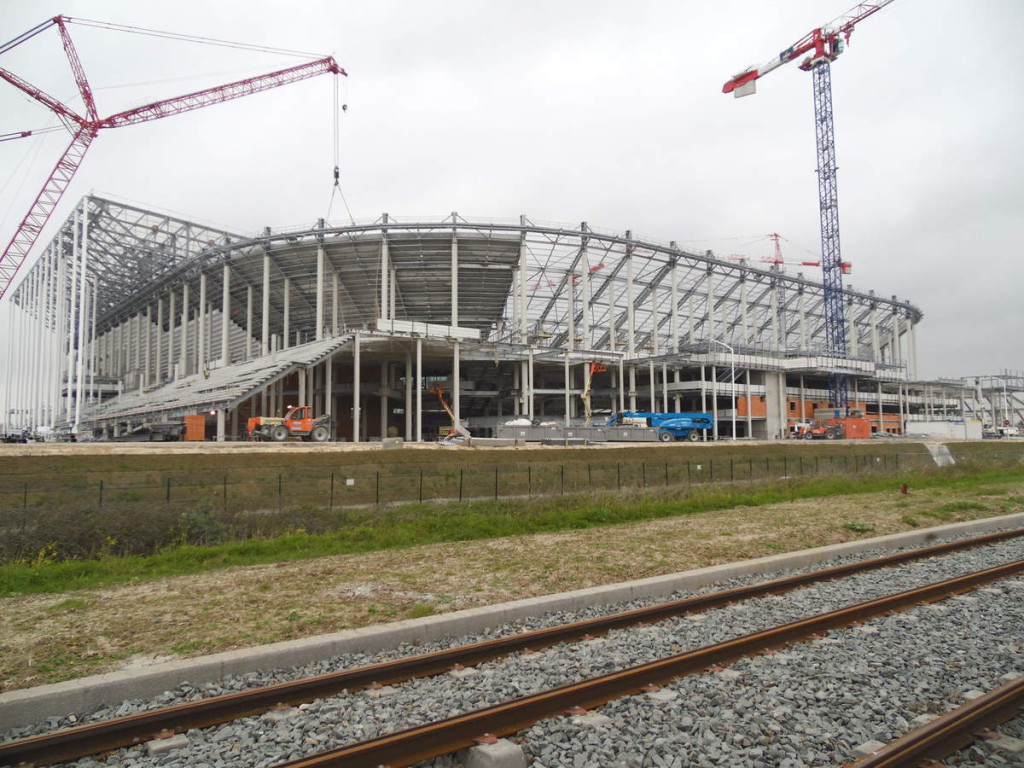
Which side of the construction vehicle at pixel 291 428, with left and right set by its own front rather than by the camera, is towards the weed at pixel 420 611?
left

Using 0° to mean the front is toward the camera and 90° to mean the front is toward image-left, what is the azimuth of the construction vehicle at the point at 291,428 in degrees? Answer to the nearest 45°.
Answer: approximately 90°

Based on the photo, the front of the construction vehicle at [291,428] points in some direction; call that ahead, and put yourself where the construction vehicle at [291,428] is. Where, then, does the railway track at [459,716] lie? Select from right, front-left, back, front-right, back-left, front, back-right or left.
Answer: left

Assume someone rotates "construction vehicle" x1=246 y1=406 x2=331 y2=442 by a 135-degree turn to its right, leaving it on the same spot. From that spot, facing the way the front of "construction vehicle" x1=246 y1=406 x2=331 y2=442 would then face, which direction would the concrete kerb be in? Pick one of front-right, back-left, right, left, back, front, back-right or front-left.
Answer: back-right
